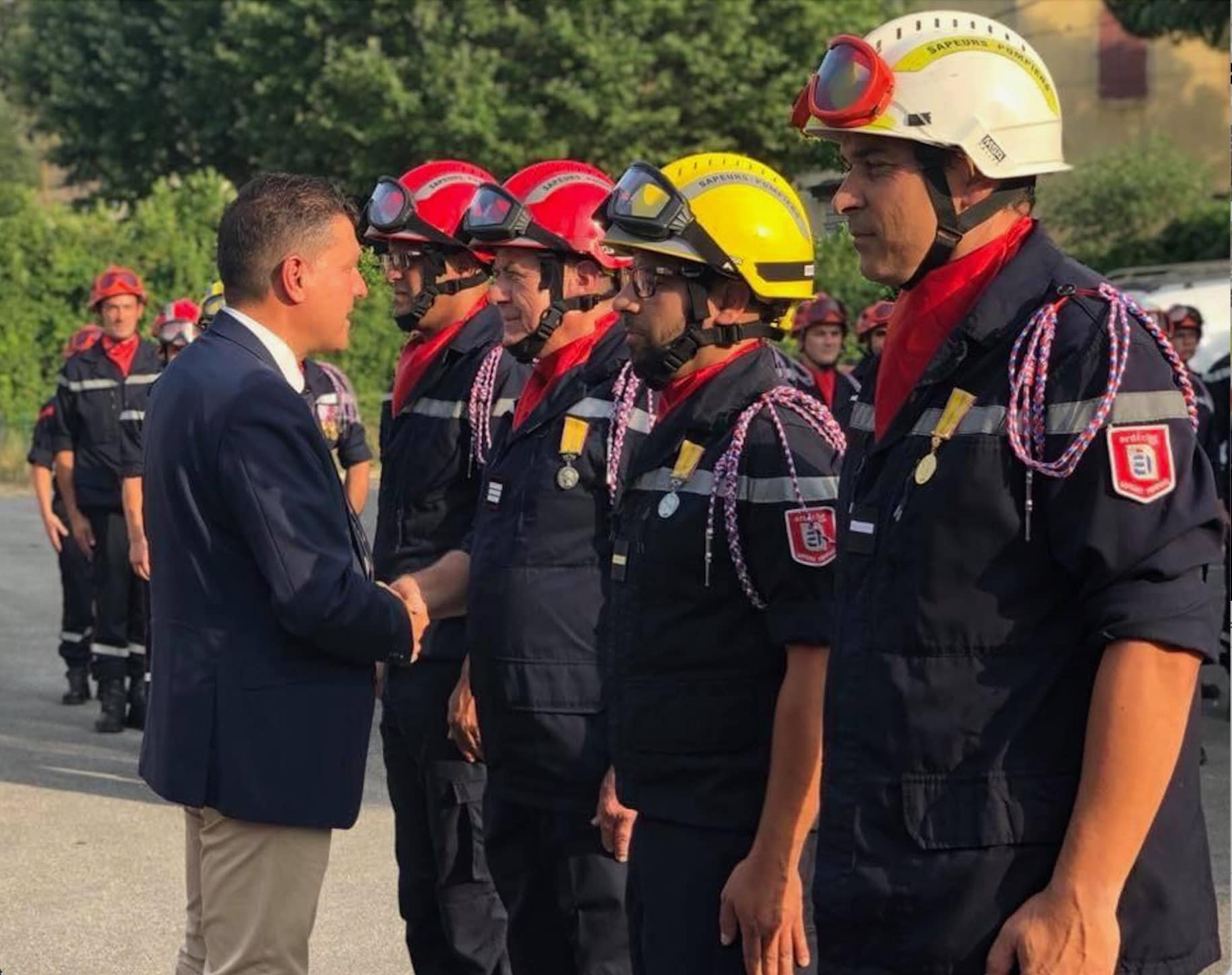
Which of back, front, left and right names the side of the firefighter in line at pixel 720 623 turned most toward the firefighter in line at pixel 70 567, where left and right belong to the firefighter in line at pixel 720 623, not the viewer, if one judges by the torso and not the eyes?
right

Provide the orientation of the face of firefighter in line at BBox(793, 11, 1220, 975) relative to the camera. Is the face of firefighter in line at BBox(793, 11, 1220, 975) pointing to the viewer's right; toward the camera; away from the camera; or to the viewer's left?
to the viewer's left

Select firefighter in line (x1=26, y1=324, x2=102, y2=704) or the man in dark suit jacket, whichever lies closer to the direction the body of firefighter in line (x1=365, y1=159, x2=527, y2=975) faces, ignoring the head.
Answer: the man in dark suit jacket

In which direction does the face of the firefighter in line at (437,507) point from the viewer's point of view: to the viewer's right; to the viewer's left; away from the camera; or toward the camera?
to the viewer's left

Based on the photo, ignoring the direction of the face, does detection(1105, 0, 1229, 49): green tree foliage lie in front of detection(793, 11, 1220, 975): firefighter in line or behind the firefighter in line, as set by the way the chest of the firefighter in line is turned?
behind

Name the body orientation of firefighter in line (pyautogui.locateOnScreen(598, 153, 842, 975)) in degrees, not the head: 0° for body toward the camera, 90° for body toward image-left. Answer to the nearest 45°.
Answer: approximately 45°

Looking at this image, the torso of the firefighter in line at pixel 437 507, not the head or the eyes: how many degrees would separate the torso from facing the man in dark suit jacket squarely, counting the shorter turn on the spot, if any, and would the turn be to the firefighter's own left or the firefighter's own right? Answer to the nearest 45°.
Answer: approximately 45° to the firefighter's own left

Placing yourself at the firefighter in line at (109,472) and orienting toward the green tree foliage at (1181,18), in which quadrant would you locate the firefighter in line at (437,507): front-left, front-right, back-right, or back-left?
back-right

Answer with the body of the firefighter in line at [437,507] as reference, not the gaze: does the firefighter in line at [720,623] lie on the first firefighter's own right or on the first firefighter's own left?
on the first firefighter's own left

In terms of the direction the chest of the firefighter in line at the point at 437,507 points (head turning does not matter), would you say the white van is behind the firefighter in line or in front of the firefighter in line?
behind

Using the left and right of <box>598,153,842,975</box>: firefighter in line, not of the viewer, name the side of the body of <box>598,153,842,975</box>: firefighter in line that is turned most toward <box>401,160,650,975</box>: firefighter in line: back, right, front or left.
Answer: right

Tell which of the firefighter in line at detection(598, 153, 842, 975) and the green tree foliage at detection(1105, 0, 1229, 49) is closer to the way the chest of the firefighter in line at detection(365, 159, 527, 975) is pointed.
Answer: the firefighter in line
